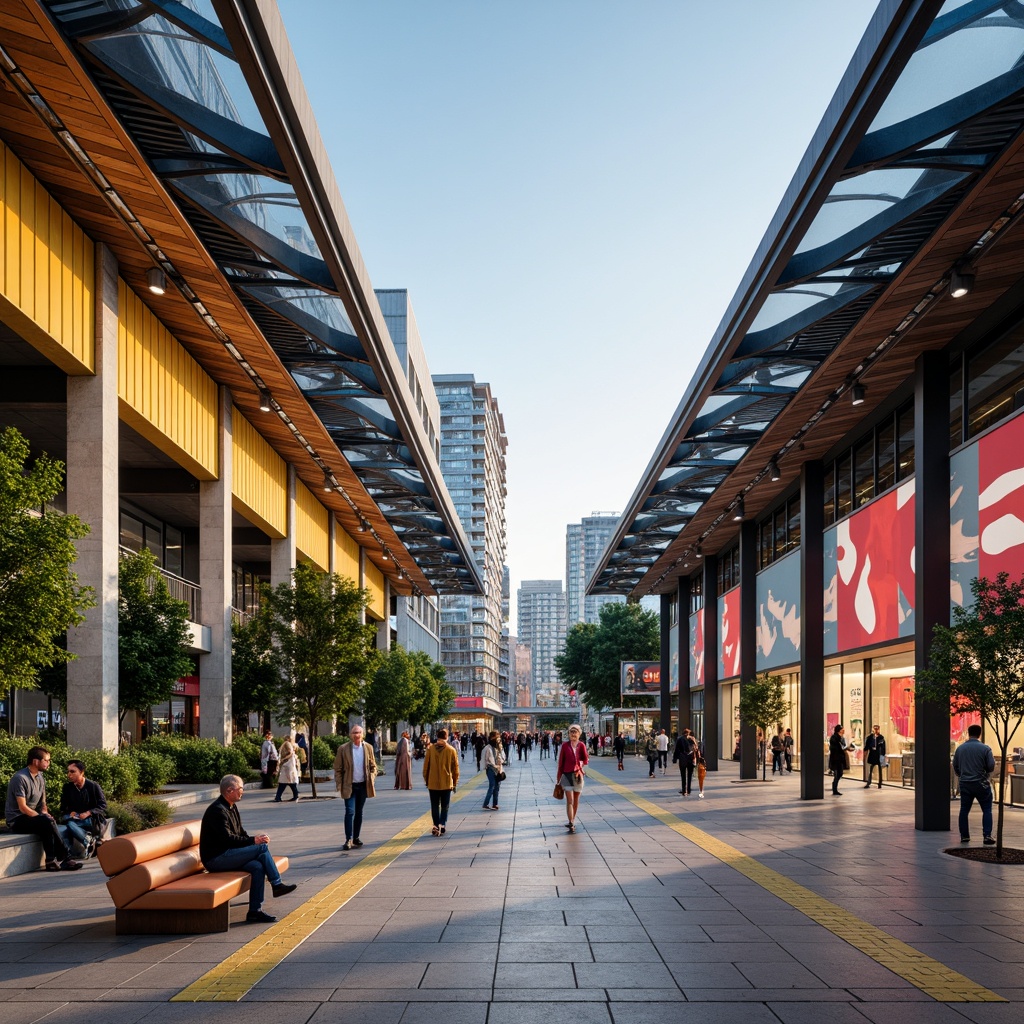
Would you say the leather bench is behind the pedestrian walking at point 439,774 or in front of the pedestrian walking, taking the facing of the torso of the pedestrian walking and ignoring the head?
behind

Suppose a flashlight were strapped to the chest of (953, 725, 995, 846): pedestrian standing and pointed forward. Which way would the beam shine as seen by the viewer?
away from the camera

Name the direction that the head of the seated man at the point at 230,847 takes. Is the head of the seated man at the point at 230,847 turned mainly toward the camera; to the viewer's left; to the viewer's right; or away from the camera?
to the viewer's right

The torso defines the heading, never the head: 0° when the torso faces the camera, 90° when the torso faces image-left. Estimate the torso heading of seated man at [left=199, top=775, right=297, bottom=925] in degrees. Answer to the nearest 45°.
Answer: approximately 270°

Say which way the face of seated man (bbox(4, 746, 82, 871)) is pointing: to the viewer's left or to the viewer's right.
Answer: to the viewer's right

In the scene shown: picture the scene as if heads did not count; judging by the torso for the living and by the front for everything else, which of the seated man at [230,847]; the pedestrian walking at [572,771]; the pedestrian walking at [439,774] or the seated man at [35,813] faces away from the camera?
the pedestrian walking at [439,774]

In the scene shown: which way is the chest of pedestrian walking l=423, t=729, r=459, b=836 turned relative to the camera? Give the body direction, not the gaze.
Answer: away from the camera

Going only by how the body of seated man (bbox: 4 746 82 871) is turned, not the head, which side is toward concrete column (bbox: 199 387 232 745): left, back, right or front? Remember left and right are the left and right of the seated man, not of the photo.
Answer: left

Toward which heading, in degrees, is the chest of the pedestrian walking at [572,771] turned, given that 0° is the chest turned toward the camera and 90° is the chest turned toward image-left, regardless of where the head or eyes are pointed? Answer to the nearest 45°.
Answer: approximately 0°
